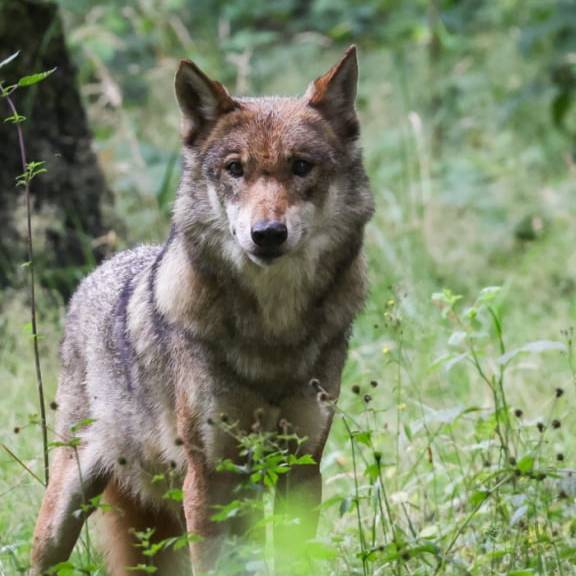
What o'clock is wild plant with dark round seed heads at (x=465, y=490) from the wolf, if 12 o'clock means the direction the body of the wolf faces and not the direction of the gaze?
The wild plant with dark round seed heads is roughly at 11 o'clock from the wolf.

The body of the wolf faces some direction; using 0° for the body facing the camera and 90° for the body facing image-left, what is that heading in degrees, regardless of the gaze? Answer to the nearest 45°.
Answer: approximately 315°

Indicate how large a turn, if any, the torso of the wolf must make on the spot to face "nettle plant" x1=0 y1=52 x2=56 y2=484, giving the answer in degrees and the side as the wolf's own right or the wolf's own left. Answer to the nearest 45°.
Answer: approximately 135° to the wolf's own right

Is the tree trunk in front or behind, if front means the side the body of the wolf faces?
behind
